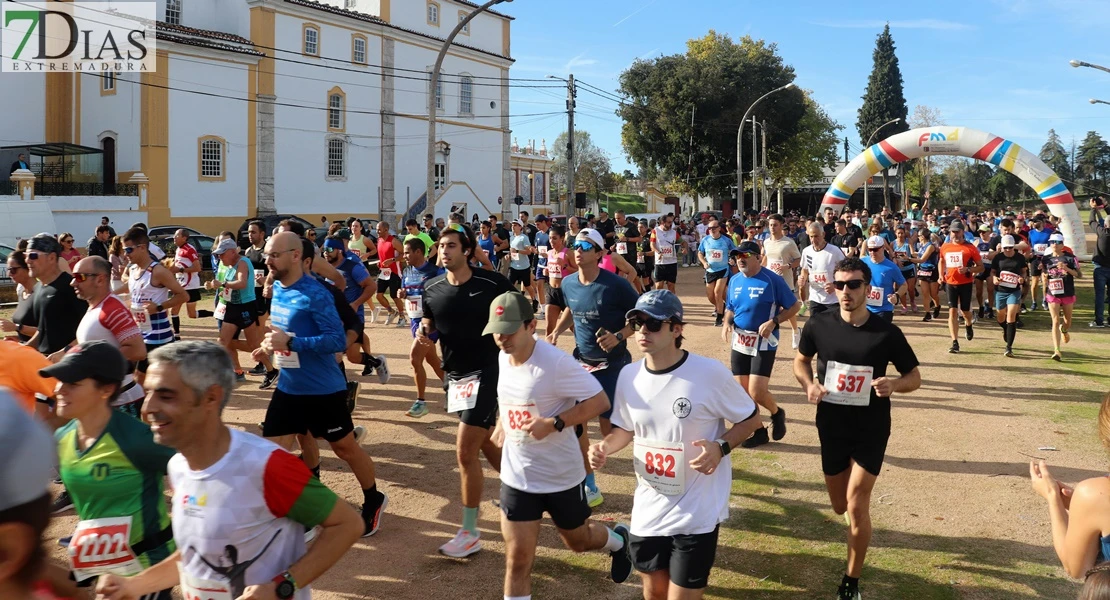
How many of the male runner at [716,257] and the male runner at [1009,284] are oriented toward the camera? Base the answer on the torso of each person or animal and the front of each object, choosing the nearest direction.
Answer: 2

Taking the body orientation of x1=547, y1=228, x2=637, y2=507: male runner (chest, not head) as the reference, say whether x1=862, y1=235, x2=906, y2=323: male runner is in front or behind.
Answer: behind

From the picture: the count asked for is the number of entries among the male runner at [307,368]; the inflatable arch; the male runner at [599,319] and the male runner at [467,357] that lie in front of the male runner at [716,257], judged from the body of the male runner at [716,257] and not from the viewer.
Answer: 3

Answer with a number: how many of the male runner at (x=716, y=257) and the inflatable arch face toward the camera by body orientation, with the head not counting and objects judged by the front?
2
